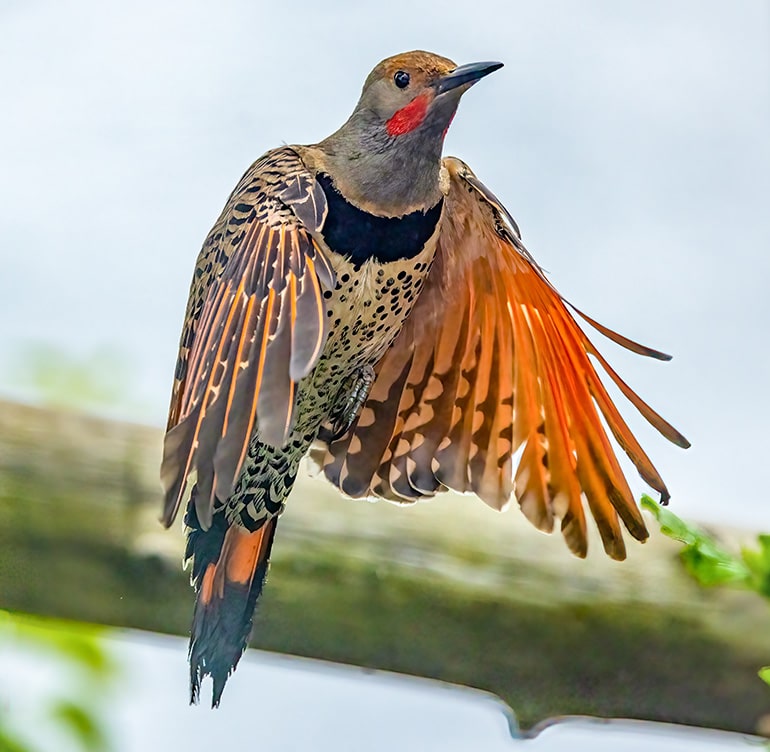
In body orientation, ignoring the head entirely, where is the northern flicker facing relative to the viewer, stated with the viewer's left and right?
facing the viewer and to the right of the viewer
